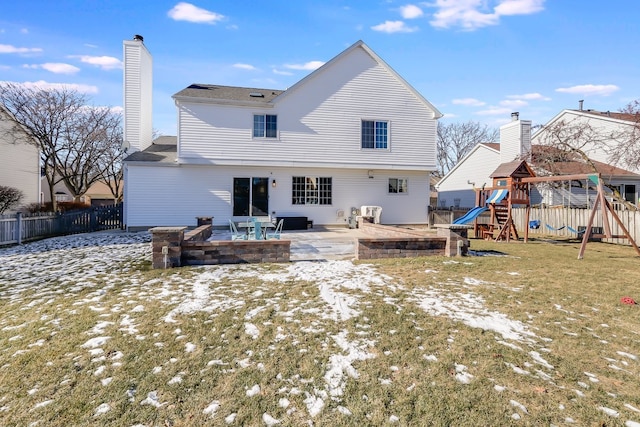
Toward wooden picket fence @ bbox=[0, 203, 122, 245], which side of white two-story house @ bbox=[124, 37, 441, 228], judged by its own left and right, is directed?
left

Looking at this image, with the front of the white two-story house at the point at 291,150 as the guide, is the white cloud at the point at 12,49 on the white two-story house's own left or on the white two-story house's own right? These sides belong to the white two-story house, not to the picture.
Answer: on the white two-story house's own left

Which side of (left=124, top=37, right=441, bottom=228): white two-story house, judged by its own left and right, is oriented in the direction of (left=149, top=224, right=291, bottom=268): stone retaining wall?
back

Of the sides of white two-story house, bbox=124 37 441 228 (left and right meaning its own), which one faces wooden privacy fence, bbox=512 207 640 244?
right

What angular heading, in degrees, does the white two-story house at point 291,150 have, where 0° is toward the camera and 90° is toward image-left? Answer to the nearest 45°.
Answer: approximately 180°

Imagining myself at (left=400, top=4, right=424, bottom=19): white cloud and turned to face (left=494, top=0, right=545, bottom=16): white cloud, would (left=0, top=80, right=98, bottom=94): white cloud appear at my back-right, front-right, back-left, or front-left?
back-left

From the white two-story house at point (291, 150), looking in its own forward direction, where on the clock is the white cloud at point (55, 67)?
The white cloud is roughly at 10 o'clock from the white two-story house.

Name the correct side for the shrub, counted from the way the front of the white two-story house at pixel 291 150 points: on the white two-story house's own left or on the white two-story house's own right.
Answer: on the white two-story house's own left

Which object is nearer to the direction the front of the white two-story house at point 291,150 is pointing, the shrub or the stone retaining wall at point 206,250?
the shrub

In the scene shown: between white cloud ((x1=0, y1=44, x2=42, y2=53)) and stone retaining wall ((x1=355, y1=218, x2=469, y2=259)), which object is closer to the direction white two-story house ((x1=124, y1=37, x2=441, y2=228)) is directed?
the white cloud
